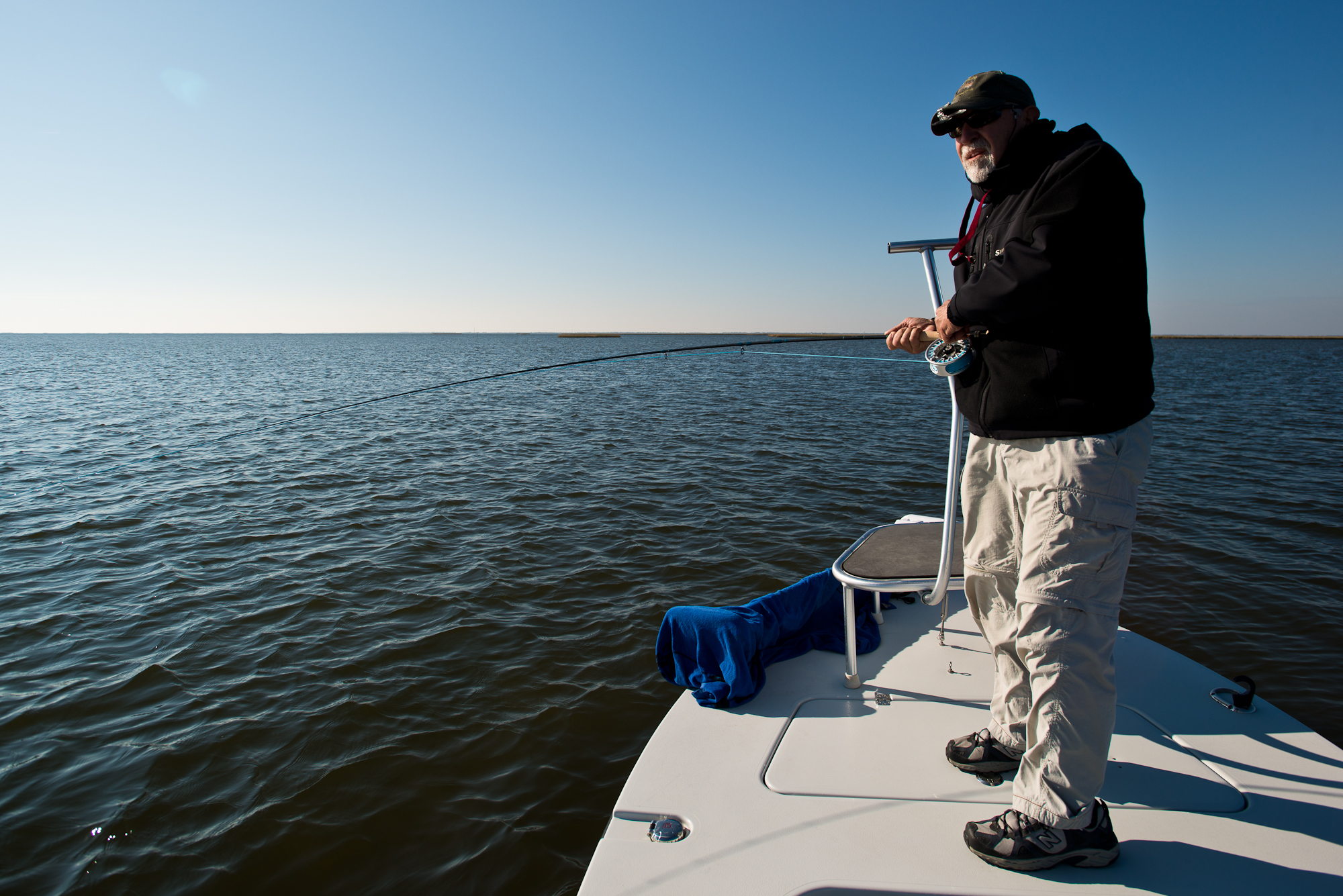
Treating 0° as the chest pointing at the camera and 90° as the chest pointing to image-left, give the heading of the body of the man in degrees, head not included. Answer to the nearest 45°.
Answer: approximately 90°
